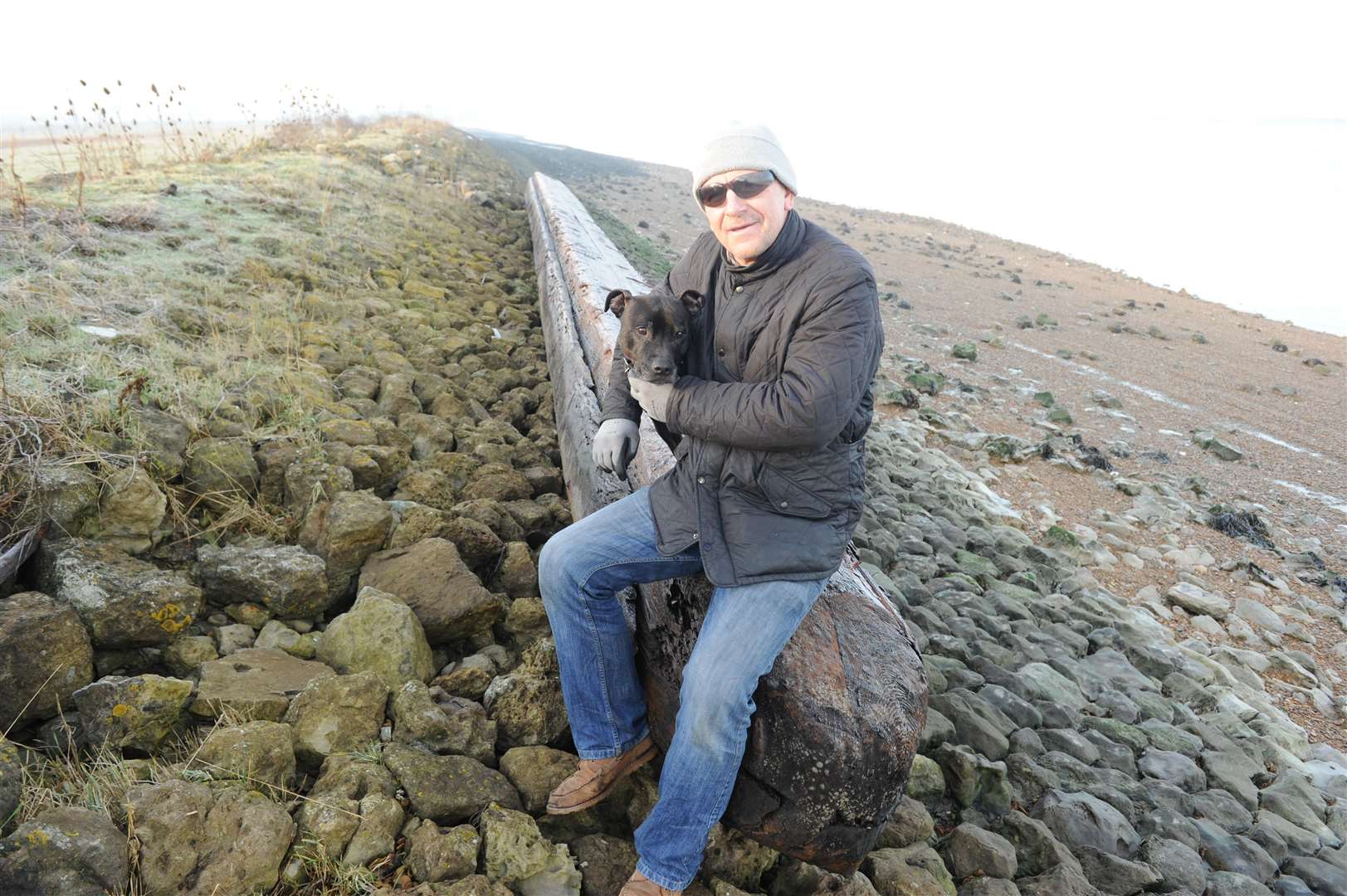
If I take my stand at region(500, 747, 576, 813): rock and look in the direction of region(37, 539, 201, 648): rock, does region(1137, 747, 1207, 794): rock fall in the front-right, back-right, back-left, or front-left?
back-right

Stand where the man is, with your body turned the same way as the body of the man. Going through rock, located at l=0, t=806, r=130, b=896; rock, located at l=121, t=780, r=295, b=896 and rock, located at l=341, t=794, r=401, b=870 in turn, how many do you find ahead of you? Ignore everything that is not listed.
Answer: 3

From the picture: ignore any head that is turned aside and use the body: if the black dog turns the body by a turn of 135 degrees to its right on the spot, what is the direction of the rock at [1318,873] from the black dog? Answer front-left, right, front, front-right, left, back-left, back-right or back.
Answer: back-right

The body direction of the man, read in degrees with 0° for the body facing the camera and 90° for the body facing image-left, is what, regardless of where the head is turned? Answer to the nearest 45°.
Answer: approximately 45°

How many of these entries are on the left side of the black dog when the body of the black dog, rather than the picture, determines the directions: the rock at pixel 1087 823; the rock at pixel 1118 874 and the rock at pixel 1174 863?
3

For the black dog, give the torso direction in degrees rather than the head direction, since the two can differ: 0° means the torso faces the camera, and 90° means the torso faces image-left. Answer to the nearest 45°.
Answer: approximately 0°

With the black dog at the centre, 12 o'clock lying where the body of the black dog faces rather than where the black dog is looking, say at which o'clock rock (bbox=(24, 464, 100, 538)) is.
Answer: The rock is roughly at 3 o'clock from the black dog.

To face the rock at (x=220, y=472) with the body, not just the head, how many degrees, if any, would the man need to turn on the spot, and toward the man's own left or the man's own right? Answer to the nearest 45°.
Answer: approximately 45° to the man's own right
